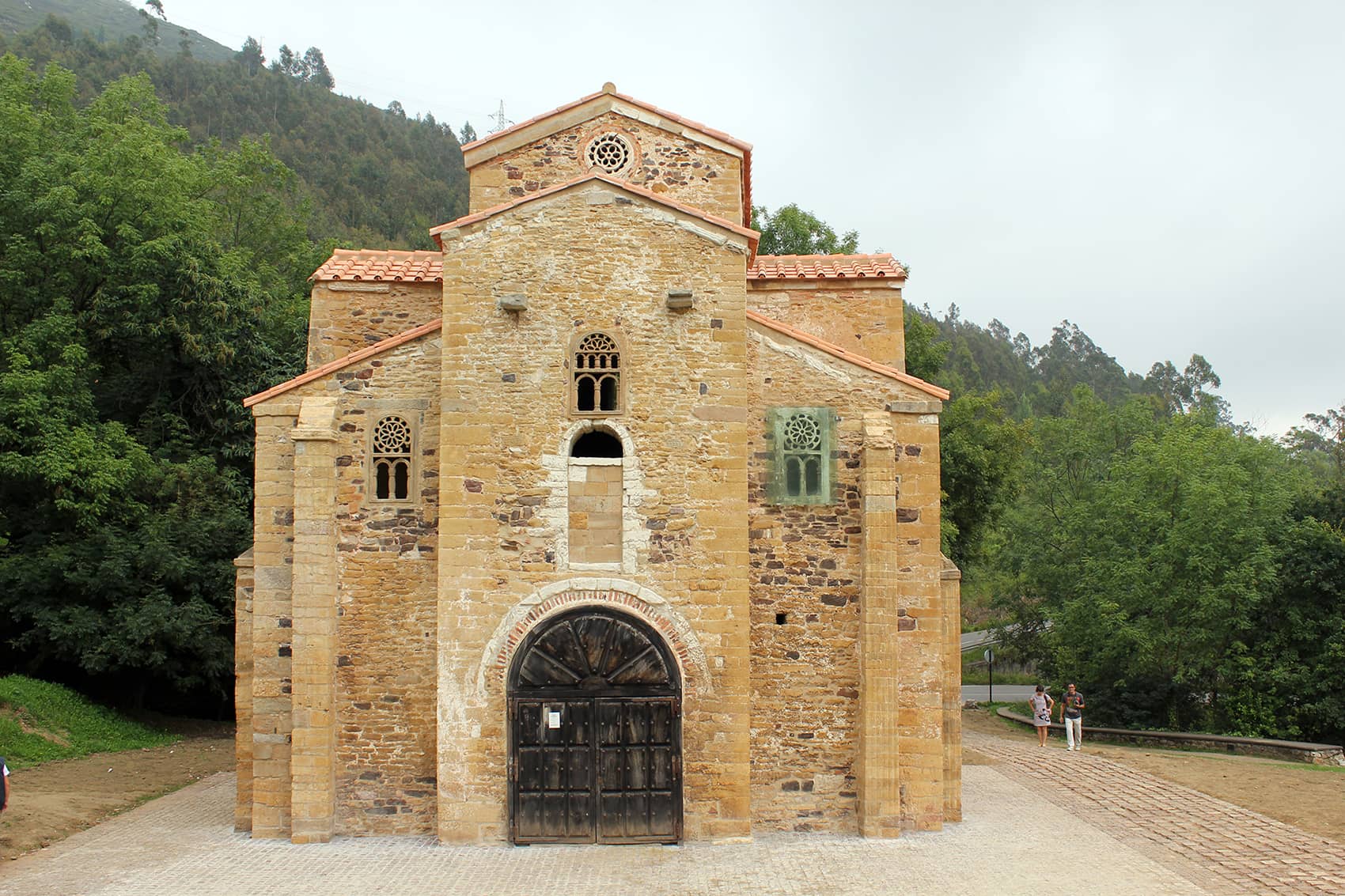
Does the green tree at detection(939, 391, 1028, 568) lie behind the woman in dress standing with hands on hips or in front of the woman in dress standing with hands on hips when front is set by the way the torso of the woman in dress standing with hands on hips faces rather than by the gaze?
behind

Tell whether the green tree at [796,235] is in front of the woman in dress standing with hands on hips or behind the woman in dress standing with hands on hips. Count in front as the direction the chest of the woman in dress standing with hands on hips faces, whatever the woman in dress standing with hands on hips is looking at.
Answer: behind

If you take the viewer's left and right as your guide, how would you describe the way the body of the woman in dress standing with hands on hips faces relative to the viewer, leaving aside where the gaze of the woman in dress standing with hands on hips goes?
facing the viewer

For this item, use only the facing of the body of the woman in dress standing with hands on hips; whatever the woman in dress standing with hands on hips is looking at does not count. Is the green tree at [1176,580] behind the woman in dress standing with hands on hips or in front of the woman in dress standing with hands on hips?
behind

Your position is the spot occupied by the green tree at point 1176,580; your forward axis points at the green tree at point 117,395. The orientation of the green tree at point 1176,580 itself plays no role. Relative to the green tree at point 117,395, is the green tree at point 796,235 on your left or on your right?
right
